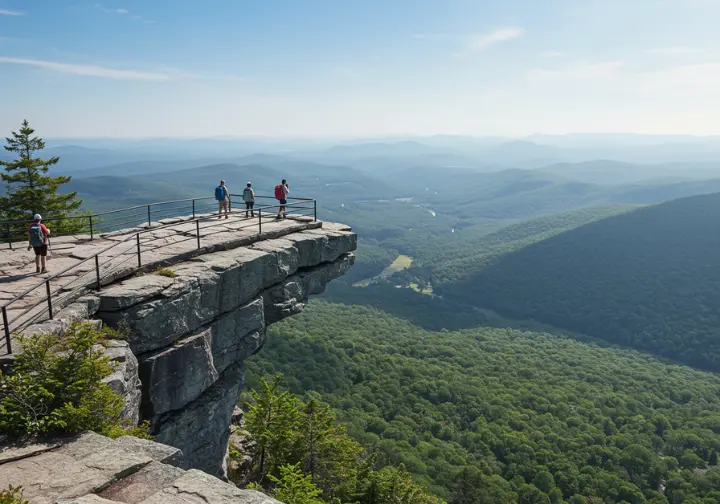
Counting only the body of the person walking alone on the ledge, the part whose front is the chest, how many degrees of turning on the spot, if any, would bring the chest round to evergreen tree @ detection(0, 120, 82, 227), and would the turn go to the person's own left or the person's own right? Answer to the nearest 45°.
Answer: approximately 45° to the person's own left

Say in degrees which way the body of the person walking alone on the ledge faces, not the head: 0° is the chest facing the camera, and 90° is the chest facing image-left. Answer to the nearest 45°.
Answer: approximately 225°

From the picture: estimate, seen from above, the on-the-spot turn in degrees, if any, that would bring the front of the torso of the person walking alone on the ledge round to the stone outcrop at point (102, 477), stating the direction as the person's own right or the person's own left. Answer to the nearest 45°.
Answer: approximately 135° to the person's own right

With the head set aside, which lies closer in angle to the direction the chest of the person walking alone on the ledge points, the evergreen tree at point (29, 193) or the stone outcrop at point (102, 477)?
the evergreen tree
